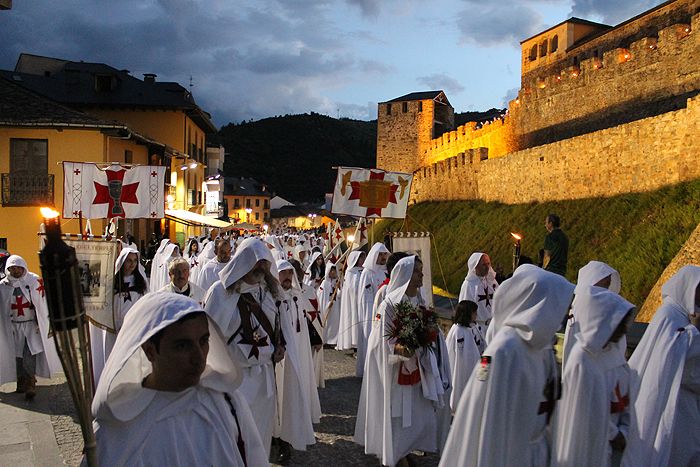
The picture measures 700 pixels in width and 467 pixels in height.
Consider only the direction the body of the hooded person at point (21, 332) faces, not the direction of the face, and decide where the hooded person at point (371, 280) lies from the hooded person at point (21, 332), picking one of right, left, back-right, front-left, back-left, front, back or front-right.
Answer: left

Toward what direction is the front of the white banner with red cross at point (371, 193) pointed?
toward the camera

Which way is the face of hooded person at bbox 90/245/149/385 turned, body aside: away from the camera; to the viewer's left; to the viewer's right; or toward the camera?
toward the camera

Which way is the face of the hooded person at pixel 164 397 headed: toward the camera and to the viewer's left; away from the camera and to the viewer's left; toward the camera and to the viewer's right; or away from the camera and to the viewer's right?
toward the camera and to the viewer's right

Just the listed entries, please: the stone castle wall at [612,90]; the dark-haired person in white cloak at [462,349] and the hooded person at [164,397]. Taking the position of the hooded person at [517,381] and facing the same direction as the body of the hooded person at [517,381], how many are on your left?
2

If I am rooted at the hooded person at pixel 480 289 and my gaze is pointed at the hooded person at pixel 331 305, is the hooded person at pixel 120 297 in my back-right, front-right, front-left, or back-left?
front-left

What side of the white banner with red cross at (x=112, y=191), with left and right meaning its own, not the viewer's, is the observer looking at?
front

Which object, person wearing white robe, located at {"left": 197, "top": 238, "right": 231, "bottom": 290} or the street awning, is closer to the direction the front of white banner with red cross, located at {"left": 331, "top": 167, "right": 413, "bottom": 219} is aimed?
the person wearing white robe

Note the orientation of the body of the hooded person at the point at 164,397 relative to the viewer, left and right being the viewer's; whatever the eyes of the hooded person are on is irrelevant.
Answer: facing the viewer and to the right of the viewer

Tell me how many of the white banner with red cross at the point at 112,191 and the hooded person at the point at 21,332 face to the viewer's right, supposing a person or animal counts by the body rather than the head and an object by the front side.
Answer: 0

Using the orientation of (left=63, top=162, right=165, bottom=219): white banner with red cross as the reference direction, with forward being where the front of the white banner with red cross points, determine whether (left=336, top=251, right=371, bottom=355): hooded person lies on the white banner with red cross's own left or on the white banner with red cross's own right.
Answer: on the white banner with red cross's own left
